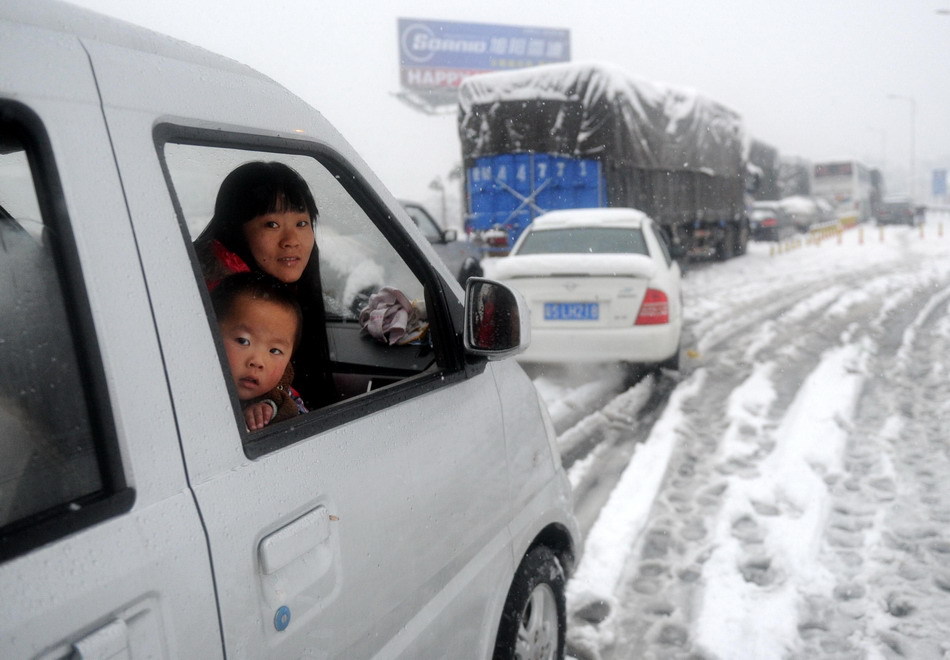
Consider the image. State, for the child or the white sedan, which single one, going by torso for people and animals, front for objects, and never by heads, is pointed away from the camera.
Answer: the white sedan

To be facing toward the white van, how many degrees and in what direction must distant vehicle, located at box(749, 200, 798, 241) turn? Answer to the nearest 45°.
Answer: approximately 135° to its right

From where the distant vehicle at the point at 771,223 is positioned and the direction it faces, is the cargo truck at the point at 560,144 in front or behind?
behind

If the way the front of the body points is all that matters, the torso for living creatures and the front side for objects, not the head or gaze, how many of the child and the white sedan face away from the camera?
1

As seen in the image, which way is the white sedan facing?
away from the camera

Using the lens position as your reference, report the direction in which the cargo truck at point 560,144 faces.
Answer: facing away from the viewer and to the right of the viewer

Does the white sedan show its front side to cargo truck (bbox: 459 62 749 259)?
yes

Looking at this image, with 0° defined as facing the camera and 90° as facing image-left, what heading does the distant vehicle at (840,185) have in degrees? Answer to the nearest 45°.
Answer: approximately 225°
